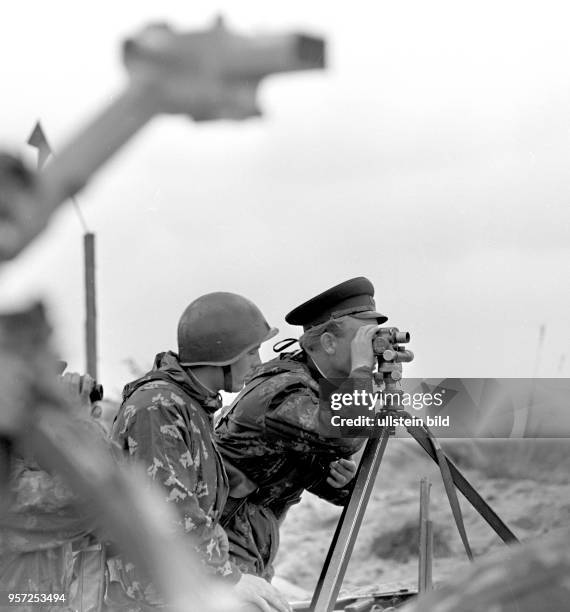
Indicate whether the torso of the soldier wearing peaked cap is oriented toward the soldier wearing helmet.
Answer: no

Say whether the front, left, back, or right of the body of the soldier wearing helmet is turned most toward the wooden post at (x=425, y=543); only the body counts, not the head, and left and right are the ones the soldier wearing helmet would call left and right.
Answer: front

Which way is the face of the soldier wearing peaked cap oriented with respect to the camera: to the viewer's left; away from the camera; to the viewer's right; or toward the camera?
to the viewer's right

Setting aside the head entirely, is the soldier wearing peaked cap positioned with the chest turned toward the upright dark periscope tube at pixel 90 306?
no

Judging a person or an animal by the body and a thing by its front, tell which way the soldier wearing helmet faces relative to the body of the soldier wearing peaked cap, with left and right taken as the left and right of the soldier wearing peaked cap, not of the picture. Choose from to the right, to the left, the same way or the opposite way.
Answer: the same way

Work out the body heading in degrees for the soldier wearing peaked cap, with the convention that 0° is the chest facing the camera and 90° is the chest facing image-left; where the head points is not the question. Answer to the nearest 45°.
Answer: approximately 270°

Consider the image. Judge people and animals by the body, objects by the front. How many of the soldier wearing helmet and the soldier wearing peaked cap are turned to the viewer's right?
2

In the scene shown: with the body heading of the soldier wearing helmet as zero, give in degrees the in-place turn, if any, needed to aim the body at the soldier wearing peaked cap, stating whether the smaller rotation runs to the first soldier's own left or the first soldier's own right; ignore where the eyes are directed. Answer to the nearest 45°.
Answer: approximately 45° to the first soldier's own left

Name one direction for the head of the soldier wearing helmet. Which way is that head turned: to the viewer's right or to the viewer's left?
to the viewer's right

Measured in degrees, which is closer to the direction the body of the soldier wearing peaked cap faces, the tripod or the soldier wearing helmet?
the tripod

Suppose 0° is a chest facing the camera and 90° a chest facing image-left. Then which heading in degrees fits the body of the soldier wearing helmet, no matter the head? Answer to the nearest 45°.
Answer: approximately 270°

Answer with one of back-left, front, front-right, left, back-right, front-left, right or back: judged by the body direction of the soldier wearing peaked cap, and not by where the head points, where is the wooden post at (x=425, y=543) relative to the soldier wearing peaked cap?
front-right
